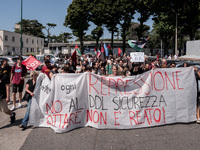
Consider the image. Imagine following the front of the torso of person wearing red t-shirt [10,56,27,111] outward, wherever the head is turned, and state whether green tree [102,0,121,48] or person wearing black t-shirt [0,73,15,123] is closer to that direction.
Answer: the person wearing black t-shirt

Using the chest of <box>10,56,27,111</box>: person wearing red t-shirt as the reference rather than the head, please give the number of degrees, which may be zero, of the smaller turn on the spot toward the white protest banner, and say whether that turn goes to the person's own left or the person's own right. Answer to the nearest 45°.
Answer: approximately 45° to the person's own left

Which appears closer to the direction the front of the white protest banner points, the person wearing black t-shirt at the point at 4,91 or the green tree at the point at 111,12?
the person wearing black t-shirt

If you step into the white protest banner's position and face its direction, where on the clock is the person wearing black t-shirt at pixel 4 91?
The person wearing black t-shirt is roughly at 3 o'clock from the white protest banner.

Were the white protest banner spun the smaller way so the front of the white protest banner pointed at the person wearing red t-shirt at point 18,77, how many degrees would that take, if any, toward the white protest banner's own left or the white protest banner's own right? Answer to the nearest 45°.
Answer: approximately 135° to the white protest banner's own right

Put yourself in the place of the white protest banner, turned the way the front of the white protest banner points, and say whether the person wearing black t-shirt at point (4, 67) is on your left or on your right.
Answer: on your right

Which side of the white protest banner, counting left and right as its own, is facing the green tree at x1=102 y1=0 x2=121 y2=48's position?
back

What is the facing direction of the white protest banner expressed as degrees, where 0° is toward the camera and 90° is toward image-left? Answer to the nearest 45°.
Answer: approximately 0°

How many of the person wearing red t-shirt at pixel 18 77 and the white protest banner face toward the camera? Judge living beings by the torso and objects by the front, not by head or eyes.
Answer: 2
